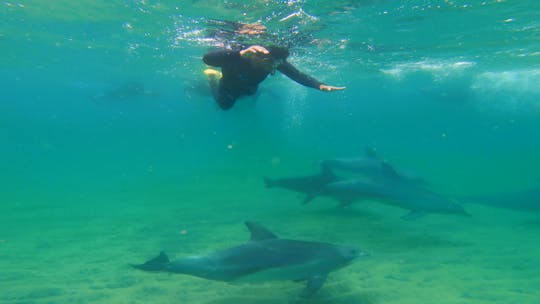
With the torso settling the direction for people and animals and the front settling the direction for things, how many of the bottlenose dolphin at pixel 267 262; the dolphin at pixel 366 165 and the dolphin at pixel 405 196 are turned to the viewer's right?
3

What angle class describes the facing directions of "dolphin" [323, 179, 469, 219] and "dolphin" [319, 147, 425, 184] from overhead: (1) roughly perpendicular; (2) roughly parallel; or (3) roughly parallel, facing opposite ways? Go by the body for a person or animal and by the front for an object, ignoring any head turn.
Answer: roughly parallel

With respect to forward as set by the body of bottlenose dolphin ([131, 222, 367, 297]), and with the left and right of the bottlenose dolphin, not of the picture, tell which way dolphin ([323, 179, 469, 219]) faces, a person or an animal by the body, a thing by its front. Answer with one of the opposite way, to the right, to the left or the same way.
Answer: the same way

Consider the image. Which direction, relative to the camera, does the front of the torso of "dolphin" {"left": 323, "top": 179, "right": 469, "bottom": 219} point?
to the viewer's right

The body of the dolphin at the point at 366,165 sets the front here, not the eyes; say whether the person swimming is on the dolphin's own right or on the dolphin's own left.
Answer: on the dolphin's own right

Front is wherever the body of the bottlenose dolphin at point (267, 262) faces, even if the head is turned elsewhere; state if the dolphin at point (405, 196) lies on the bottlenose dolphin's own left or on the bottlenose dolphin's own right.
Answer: on the bottlenose dolphin's own left

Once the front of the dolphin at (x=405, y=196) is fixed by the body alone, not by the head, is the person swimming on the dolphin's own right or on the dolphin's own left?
on the dolphin's own right

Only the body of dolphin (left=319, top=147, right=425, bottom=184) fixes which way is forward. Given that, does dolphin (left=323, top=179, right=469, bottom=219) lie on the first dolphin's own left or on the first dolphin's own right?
on the first dolphin's own right

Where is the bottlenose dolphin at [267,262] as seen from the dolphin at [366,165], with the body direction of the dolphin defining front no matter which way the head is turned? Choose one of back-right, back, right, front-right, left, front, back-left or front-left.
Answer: right

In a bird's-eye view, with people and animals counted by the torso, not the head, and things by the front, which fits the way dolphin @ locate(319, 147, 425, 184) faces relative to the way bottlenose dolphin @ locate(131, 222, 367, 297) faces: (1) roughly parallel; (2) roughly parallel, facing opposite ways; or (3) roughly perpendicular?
roughly parallel

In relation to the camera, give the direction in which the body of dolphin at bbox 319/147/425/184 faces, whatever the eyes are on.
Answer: to the viewer's right

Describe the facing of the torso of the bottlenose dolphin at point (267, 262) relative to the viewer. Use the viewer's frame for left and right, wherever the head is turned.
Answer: facing to the right of the viewer
